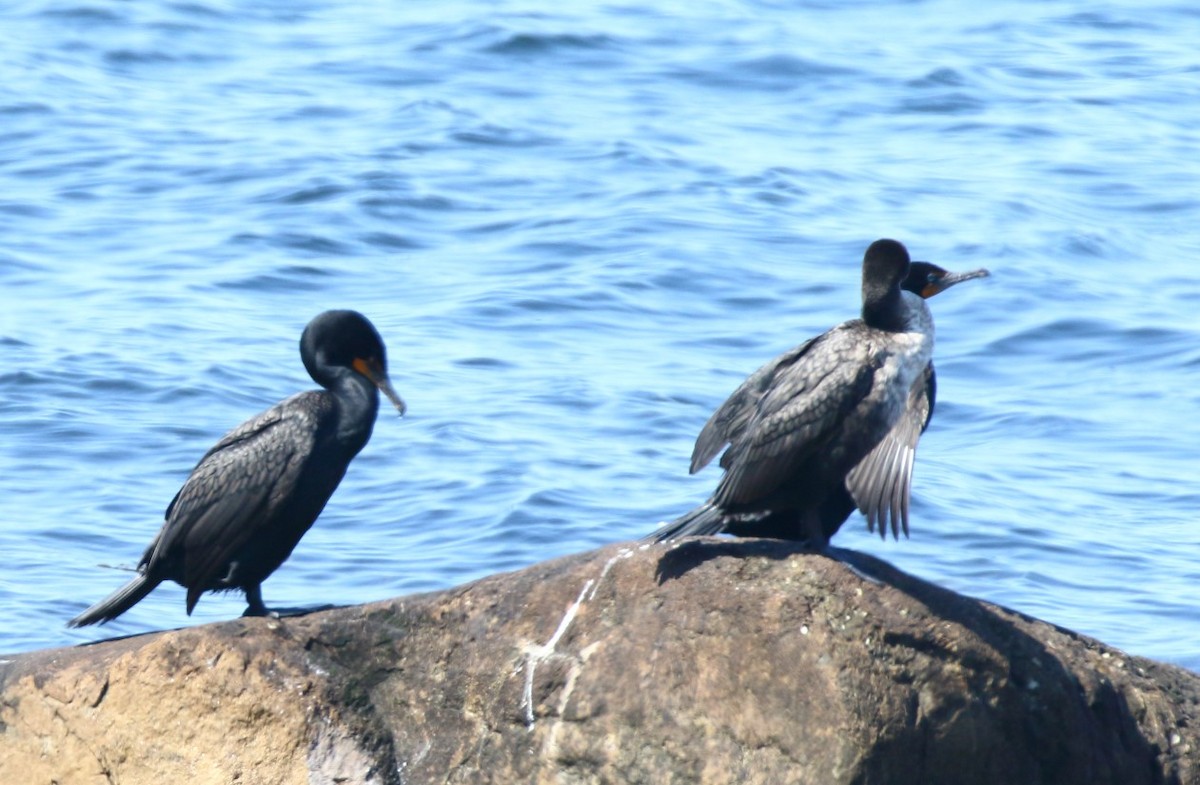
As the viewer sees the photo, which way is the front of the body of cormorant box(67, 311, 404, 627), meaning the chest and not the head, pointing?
to the viewer's right

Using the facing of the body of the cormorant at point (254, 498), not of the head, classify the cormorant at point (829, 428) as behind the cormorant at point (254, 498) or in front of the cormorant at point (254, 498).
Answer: in front
